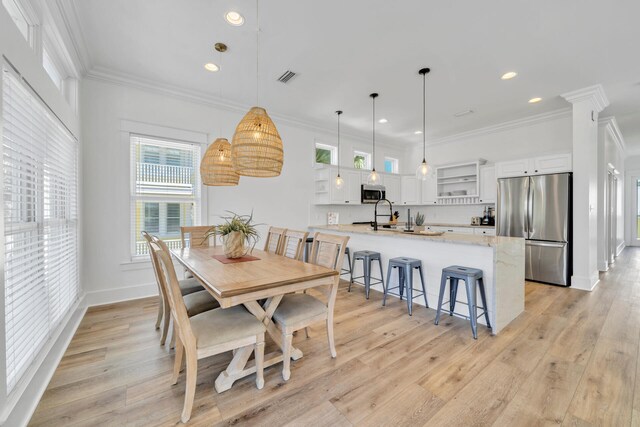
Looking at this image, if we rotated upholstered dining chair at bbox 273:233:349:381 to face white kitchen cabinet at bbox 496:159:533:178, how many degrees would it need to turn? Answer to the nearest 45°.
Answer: approximately 180°

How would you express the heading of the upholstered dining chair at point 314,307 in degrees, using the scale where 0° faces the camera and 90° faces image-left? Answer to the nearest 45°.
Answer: approximately 45°

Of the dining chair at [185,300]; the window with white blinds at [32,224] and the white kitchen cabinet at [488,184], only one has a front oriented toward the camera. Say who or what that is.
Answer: the white kitchen cabinet

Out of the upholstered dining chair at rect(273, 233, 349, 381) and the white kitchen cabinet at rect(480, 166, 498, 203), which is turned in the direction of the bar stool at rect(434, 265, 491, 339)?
the white kitchen cabinet

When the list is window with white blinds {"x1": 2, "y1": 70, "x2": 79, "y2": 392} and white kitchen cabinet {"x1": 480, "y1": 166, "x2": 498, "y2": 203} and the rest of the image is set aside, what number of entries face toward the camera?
1

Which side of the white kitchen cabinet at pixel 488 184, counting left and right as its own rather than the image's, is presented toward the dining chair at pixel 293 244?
front

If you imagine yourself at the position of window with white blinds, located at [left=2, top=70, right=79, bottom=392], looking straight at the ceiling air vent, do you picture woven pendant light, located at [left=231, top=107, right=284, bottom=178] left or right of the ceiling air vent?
right

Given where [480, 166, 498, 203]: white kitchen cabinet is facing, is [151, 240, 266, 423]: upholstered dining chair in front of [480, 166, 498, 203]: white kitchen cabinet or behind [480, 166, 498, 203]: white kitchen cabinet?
in front

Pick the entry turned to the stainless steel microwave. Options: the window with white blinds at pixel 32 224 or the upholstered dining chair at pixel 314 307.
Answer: the window with white blinds

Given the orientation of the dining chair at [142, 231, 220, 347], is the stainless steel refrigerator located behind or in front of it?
in front

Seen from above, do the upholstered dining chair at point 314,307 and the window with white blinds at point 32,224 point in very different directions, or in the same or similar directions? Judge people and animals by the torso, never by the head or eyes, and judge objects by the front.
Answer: very different directions

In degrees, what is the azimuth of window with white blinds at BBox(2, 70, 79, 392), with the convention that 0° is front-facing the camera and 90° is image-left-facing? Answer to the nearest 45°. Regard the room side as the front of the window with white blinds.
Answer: approximately 270°

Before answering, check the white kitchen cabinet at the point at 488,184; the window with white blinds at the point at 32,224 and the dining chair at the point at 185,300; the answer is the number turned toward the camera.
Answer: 1

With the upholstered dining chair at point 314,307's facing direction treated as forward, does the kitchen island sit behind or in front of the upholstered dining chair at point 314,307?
behind

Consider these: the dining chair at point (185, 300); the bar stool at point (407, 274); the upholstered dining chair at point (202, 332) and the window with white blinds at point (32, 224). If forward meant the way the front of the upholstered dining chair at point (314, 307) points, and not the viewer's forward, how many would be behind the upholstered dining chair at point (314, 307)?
1

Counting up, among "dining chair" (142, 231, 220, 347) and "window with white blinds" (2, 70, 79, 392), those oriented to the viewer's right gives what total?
2

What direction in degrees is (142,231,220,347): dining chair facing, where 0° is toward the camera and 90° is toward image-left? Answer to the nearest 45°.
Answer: approximately 270°
